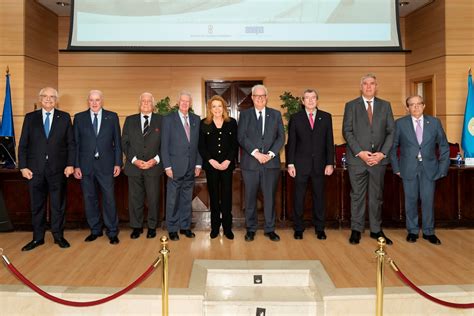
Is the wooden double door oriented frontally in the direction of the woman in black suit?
yes

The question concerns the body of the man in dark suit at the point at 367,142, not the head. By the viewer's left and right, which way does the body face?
facing the viewer

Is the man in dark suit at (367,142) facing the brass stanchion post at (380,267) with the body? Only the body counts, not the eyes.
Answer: yes

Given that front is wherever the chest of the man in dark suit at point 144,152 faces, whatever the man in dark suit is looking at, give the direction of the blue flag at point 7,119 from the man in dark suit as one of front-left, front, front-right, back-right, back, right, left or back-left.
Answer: back-right

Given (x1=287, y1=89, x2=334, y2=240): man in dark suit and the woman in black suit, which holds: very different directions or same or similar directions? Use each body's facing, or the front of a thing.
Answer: same or similar directions

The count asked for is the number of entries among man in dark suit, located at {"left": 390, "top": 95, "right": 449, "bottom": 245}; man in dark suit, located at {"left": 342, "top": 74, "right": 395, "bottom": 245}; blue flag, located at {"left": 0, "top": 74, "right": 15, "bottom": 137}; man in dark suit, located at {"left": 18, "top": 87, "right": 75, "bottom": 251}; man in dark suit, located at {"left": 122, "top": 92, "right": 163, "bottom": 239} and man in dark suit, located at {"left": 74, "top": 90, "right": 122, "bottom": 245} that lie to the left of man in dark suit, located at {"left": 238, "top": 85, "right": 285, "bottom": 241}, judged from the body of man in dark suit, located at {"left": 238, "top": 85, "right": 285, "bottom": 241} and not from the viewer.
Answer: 2

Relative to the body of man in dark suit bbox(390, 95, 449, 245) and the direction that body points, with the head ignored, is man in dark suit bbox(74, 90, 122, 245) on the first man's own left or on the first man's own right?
on the first man's own right

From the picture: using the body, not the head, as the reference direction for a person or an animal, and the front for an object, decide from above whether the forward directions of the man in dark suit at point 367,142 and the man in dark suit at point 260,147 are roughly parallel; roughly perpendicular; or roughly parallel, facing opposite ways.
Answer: roughly parallel

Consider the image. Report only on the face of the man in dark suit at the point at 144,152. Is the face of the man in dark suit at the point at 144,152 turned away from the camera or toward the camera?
toward the camera

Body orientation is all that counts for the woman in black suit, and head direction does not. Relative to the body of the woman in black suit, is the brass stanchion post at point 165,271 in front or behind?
in front

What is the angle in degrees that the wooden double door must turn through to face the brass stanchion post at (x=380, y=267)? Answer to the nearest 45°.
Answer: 0° — it already faces it

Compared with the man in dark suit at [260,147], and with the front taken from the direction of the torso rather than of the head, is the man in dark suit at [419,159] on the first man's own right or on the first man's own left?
on the first man's own left
